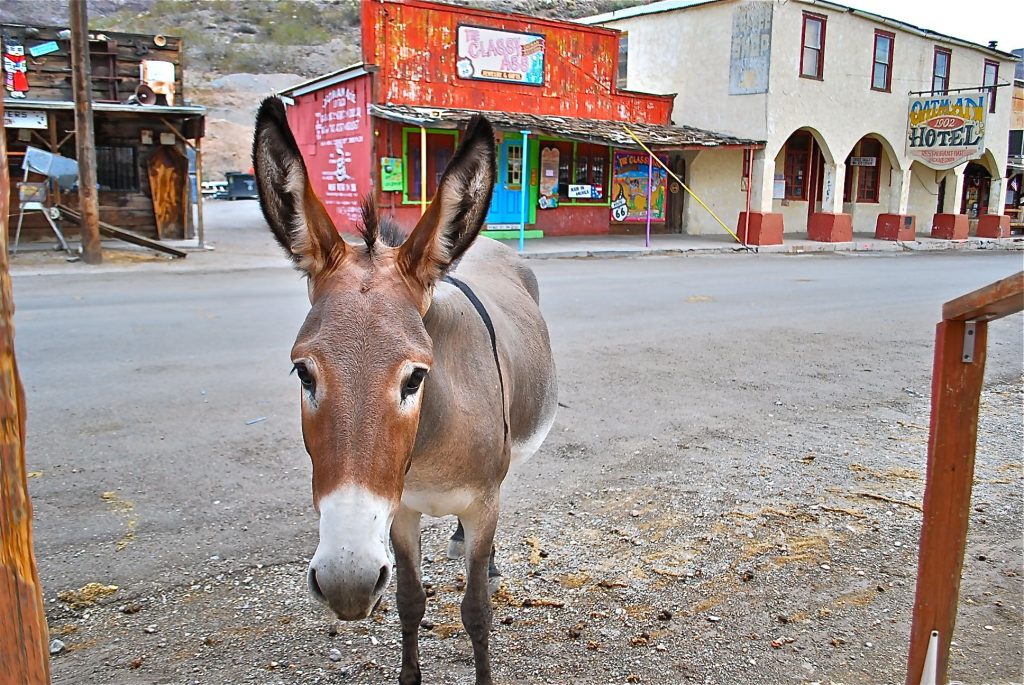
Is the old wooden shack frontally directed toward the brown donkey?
yes

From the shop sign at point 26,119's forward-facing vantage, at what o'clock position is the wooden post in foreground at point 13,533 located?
The wooden post in foreground is roughly at 12 o'clock from the shop sign.

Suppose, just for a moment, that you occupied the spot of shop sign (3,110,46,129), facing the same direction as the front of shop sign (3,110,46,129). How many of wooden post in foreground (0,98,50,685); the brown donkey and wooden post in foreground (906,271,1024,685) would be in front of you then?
3

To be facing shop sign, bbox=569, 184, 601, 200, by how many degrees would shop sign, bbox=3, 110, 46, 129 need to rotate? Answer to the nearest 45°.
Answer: approximately 90° to its left

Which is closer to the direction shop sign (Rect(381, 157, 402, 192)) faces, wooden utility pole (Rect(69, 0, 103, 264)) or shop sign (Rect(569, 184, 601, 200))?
the wooden utility pole

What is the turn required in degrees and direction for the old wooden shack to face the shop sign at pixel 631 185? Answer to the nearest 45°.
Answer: approximately 90° to its left

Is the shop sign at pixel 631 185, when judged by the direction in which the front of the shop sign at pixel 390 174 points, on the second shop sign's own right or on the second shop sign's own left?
on the second shop sign's own left

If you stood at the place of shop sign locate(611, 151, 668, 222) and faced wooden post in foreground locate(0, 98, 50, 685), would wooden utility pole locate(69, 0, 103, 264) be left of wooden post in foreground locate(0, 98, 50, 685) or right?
right

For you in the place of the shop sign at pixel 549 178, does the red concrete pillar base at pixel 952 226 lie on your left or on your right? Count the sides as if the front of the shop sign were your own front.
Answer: on your left

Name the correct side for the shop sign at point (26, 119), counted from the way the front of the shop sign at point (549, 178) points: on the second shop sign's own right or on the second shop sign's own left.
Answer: on the second shop sign's own right

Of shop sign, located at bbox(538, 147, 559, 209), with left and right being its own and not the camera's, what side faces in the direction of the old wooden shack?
right
